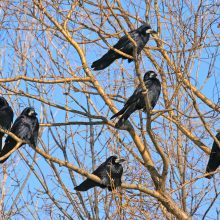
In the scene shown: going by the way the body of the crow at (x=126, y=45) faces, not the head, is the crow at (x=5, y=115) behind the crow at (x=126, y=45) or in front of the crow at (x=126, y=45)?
behind

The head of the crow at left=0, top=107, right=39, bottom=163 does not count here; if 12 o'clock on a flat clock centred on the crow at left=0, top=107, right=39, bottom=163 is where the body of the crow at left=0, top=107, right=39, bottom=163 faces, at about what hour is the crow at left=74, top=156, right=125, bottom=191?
the crow at left=74, top=156, right=125, bottom=191 is roughly at 11 o'clock from the crow at left=0, top=107, right=39, bottom=163.

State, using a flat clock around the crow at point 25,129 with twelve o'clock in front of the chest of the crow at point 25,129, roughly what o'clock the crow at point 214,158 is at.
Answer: the crow at point 214,158 is roughly at 11 o'clock from the crow at point 25,129.

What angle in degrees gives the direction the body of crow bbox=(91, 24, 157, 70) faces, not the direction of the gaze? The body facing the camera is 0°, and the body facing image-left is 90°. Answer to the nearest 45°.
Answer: approximately 270°
